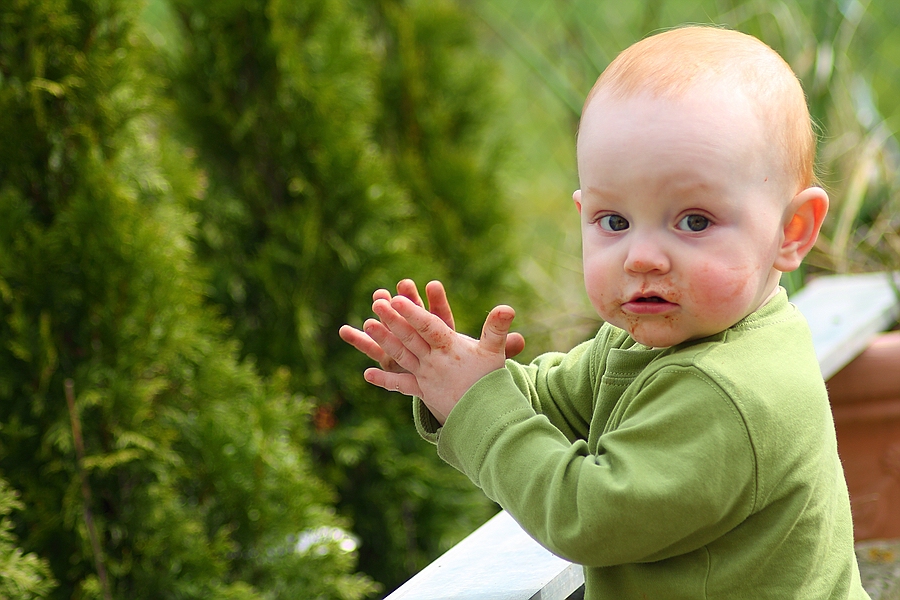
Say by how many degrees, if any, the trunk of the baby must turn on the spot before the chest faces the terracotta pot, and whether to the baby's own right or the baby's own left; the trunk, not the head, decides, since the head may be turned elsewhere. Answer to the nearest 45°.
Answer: approximately 90° to the baby's own right

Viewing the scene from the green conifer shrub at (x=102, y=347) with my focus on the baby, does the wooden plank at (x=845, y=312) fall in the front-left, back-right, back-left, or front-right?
front-left

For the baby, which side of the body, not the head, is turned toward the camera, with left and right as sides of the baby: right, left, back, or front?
left

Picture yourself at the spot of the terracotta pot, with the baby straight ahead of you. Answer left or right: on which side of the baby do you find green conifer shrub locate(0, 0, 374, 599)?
right

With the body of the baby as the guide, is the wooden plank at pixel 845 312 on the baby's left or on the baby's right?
on the baby's right
